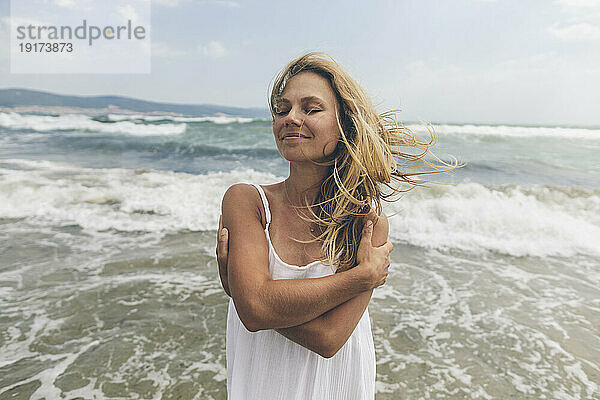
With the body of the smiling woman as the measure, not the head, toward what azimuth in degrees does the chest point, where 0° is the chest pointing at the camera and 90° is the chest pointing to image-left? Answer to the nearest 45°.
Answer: approximately 0°
